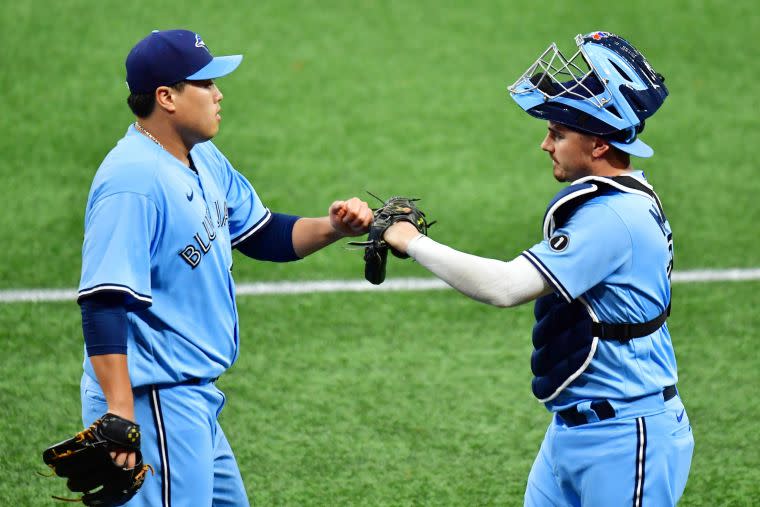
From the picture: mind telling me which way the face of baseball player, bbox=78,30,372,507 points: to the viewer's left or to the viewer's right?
to the viewer's right

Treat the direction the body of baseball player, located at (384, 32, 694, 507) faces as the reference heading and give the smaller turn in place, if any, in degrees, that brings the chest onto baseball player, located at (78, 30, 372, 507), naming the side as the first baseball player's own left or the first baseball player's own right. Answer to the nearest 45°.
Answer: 0° — they already face them

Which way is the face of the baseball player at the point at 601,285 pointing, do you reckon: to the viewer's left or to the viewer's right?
to the viewer's left

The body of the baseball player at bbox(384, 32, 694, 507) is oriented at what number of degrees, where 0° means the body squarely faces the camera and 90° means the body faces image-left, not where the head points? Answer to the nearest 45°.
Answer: approximately 90°
